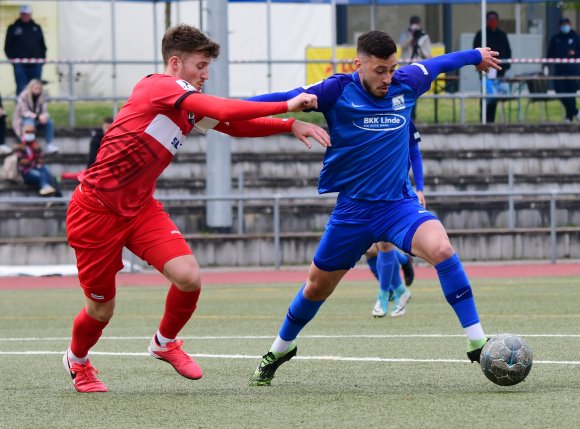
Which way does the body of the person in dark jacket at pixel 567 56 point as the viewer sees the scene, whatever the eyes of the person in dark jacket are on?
toward the camera

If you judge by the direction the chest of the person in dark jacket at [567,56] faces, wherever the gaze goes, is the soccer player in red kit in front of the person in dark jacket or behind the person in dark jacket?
in front

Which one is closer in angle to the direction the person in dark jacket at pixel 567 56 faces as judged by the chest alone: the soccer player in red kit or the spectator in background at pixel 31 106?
the soccer player in red kit

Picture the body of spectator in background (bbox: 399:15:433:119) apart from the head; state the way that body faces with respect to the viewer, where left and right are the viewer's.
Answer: facing the viewer

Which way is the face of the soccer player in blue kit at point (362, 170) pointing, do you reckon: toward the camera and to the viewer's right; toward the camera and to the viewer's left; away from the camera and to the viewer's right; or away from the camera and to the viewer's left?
toward the camera and to the viewer's right

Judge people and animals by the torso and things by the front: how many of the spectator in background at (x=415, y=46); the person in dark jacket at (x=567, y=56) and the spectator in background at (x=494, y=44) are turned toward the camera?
3

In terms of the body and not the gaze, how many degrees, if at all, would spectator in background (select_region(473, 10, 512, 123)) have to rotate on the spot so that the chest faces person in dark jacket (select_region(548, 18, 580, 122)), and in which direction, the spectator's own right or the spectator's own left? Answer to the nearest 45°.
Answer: approximately 135° to the spectator's own left

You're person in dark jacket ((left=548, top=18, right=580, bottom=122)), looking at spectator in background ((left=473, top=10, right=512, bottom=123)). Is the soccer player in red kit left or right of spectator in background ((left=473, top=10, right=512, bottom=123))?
left

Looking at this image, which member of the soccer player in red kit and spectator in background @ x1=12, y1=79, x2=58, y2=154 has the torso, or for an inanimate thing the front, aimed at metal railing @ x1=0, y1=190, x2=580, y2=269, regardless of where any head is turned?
the spectator in background

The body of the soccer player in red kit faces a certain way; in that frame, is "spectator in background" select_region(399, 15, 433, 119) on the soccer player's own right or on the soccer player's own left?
on the soccer player's own left

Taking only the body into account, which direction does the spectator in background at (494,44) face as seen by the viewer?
toward the camera

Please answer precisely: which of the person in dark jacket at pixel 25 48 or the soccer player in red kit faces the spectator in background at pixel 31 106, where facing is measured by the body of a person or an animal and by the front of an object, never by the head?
the person in dark jacket

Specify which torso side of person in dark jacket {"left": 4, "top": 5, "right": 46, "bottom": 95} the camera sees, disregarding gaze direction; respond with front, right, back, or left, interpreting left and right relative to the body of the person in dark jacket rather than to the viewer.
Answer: front

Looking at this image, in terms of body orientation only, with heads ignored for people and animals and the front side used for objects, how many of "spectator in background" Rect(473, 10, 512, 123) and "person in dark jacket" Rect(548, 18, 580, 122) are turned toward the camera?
2

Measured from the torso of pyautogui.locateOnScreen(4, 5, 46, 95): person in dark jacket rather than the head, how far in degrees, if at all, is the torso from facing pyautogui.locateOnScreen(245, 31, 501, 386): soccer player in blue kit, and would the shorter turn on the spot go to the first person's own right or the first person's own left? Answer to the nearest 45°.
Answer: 0° — they already face them
